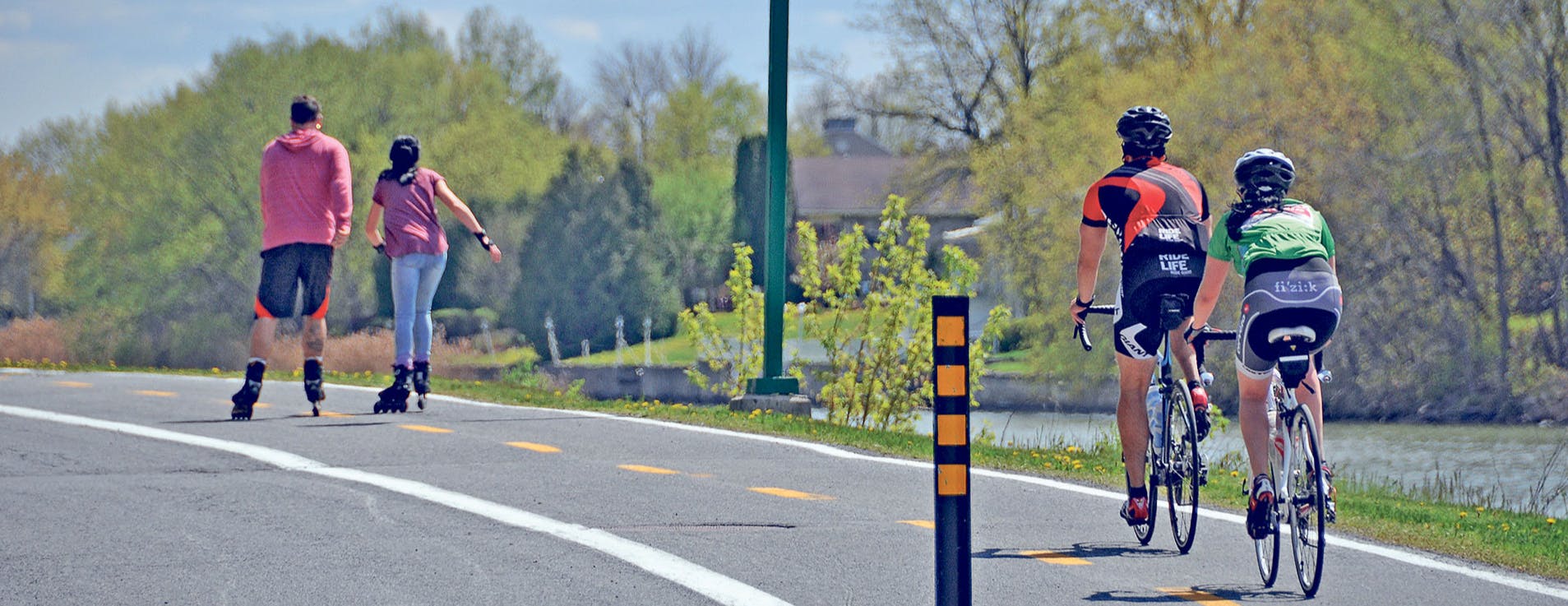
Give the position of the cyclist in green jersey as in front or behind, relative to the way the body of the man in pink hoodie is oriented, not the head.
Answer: behind

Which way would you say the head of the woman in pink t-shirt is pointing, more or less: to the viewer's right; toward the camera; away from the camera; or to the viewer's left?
away from the camera

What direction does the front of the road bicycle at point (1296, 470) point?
away from the camera

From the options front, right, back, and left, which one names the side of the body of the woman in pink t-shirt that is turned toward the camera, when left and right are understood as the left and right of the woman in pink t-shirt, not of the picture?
back

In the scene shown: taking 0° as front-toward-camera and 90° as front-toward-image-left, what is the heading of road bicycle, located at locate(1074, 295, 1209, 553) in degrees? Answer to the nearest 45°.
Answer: approximately 180°

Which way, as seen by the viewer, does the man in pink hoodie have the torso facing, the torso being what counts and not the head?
away from the camera

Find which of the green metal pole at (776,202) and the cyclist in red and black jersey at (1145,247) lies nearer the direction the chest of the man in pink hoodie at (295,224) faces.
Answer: the green metal pole

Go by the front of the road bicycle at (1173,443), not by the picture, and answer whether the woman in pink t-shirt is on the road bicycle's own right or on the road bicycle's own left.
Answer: on the road bicycle's own left
